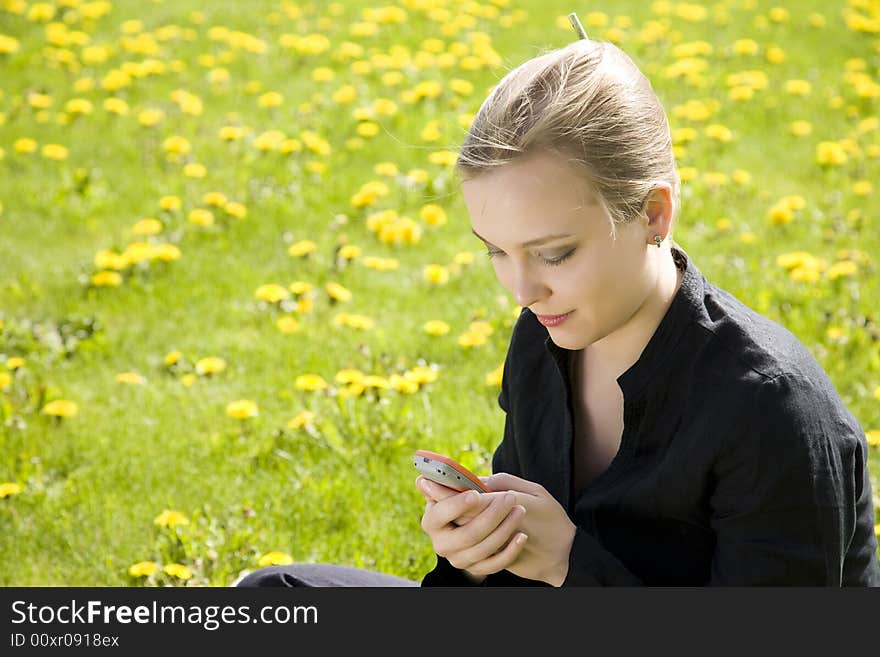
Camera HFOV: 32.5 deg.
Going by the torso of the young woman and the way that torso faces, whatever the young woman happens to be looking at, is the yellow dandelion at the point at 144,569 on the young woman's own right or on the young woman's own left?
on the young woman's own right

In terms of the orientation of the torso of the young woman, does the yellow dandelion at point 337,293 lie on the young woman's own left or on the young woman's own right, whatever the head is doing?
on the young woman's own right

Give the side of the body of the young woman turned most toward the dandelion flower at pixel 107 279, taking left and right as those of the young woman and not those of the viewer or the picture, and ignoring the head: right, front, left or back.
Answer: right

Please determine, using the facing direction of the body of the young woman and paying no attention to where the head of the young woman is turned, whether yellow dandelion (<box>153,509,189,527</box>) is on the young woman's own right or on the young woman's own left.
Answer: on the young woman's own right

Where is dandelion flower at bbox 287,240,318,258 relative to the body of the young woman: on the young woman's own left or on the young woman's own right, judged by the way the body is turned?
on the young woman's own right

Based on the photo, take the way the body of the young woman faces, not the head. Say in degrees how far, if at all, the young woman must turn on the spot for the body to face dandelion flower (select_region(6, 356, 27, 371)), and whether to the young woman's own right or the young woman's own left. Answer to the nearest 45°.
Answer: approximately 90° to the young woman's own right

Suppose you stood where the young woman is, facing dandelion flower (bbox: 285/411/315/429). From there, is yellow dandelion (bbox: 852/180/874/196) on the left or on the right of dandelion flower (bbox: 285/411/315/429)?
right

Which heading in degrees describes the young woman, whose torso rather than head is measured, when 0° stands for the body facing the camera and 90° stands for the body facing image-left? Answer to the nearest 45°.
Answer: approximately 45°

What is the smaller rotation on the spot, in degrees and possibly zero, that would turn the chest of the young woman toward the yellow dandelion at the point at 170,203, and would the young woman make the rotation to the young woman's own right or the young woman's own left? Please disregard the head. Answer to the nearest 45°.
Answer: approximately 90° to the young woman's own right

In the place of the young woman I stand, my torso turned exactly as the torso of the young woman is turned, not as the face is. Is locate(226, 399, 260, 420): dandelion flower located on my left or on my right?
on my right

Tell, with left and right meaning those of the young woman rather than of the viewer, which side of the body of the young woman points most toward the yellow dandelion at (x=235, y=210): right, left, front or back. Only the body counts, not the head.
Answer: right

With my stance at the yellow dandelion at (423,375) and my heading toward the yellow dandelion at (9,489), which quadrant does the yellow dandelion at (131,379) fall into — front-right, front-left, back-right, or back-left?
front-right

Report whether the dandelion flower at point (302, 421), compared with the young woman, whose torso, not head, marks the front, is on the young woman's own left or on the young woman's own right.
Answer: on the young woman's own right
